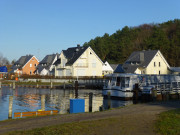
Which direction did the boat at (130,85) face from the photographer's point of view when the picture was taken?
facing the viewer and to the left of the viewer
